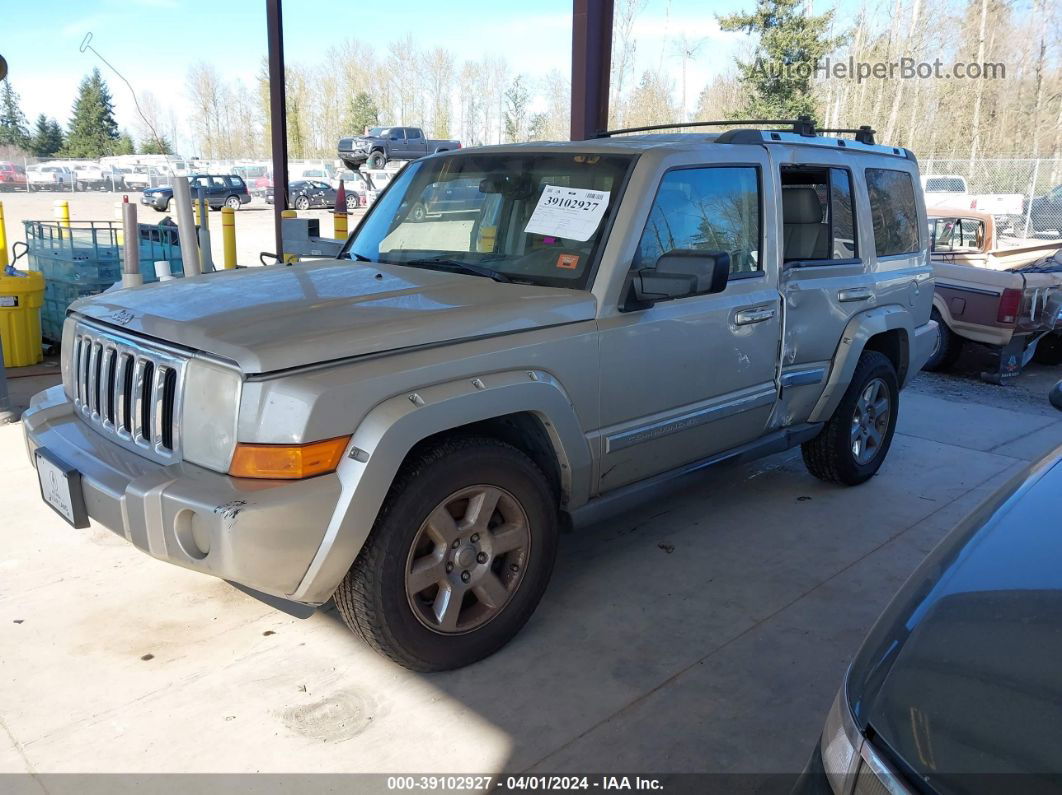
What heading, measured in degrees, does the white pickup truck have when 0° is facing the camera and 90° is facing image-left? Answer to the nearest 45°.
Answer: approximately 135°

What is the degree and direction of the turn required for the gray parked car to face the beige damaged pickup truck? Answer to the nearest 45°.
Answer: approximately 135° to its right

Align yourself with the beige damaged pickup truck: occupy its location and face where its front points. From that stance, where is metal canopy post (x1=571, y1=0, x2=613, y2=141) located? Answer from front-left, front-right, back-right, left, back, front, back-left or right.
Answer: left

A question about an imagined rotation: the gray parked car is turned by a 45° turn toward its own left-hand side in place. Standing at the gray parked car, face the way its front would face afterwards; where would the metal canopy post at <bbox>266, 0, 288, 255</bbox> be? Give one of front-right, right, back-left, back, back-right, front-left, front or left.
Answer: back-right

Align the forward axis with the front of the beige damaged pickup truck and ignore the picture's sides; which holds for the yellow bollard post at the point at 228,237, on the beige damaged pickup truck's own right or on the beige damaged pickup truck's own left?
on the beige damaged pickup truck's own left

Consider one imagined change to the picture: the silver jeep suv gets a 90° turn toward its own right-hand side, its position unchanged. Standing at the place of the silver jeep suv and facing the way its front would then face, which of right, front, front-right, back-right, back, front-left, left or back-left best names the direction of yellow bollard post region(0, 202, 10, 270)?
front

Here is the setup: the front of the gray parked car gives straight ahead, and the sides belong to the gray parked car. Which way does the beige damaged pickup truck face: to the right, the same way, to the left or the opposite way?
to the right

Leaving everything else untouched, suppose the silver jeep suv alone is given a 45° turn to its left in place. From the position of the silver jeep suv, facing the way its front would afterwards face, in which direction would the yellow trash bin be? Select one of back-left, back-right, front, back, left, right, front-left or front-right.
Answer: back-right

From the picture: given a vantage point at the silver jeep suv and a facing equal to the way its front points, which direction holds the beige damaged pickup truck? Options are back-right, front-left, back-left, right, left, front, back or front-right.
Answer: back

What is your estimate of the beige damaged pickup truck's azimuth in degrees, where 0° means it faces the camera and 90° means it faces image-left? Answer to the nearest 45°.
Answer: approximately 135°

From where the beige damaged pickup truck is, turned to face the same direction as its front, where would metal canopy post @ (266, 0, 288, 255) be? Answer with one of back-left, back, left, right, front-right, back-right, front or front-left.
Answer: front-left

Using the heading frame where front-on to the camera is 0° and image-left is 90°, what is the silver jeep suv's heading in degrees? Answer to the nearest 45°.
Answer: approximately 45°

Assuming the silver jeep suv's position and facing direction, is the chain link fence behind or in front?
behind

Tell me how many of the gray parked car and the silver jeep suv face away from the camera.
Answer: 0
